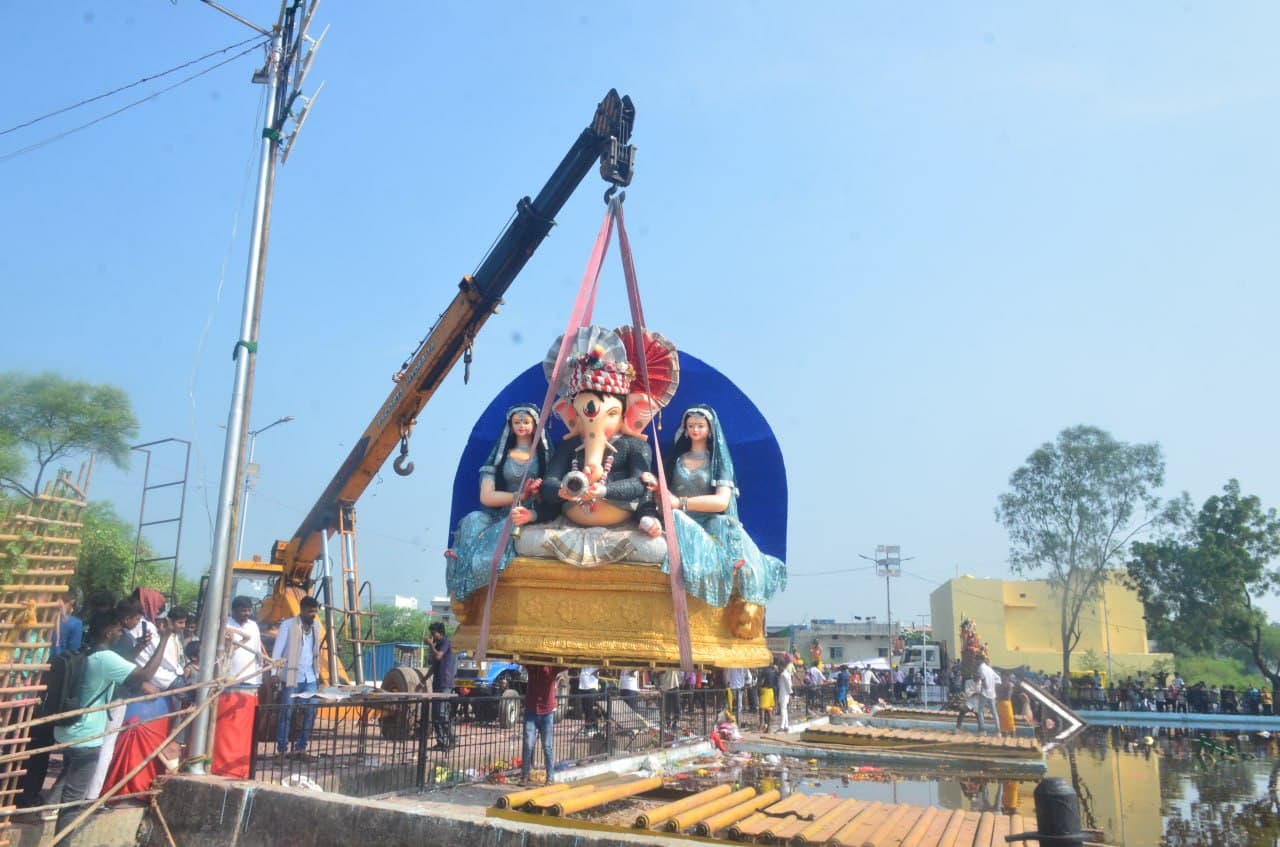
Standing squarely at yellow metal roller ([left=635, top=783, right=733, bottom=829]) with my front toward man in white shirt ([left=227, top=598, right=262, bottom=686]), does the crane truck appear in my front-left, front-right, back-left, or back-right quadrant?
front-right

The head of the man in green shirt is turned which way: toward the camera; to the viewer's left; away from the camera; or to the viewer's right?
to the viewer's right

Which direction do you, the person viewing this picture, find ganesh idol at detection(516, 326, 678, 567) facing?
facing the viewer

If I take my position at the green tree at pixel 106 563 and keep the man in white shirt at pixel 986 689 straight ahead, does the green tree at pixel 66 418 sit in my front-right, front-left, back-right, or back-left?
back-left

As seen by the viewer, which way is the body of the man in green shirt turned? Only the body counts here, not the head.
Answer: to the viewer's right

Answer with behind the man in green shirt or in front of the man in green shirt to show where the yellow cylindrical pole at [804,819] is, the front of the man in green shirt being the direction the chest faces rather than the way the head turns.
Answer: in front

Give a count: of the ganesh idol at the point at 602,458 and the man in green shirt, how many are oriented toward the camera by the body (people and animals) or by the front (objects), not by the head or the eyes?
1

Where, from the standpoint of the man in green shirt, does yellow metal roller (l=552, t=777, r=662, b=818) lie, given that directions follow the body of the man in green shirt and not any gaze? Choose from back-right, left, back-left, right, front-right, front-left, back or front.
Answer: front
